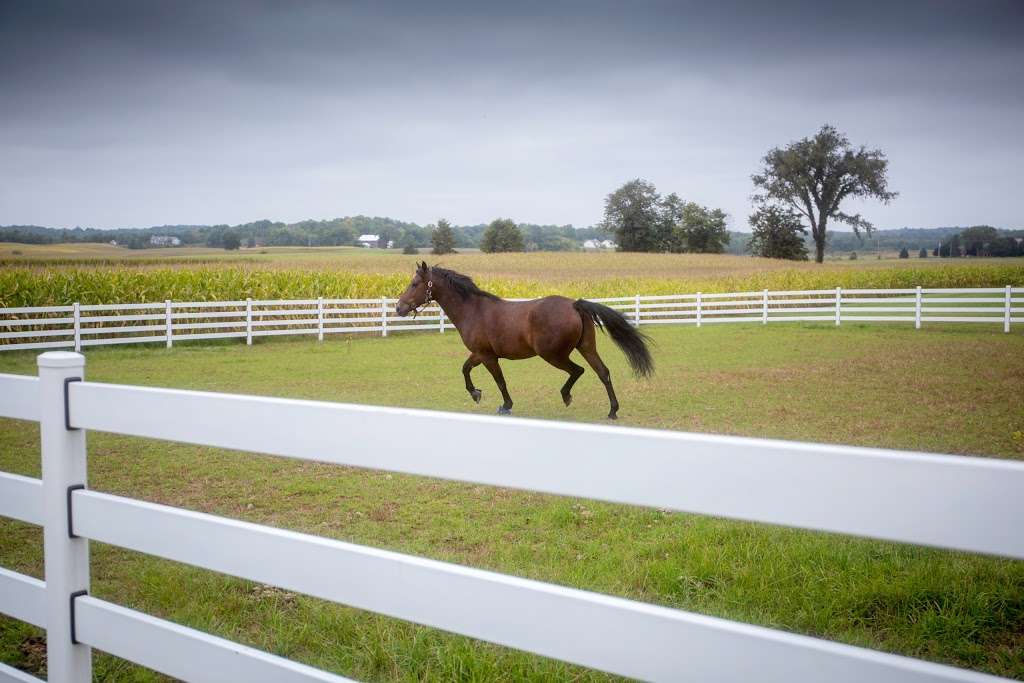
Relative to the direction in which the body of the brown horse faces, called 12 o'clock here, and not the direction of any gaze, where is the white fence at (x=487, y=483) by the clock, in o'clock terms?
The white fence is roughly at 9 o'clock from the brown horse.

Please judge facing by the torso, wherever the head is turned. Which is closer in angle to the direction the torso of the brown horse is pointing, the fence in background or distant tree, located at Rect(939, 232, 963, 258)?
the fence in background

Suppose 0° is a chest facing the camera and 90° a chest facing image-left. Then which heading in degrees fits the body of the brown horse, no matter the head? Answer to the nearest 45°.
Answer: approximately 90°

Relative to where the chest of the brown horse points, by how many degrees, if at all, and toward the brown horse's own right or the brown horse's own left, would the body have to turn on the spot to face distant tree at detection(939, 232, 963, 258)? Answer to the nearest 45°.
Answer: approximately 135° to the brown horse's own right

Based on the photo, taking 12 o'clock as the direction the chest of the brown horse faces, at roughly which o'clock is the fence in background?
The fence in background is roughly at 2 o'clock from the brown horse.

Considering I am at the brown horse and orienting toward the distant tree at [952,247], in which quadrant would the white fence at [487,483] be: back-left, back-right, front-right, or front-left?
back-right

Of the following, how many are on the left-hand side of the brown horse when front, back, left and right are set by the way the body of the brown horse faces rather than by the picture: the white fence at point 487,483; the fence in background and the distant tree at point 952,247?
1

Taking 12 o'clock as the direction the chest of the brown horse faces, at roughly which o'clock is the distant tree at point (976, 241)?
The distant tree is roughly at 4 o'clock from the brown horse.

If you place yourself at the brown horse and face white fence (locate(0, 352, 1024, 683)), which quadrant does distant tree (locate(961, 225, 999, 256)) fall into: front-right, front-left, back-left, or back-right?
back-left

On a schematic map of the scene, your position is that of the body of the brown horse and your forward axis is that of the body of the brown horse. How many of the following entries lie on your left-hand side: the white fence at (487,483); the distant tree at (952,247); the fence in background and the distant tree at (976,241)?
1
